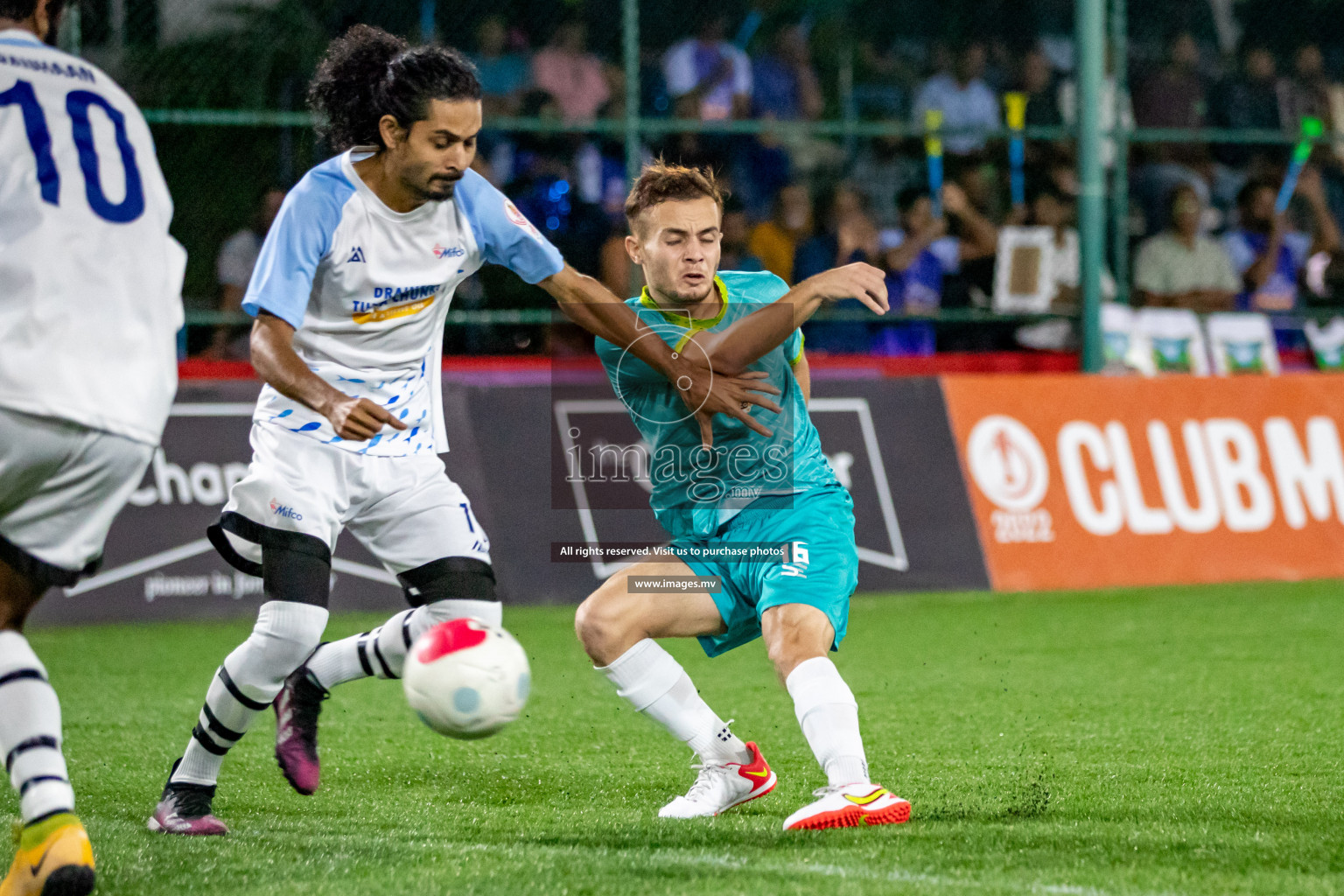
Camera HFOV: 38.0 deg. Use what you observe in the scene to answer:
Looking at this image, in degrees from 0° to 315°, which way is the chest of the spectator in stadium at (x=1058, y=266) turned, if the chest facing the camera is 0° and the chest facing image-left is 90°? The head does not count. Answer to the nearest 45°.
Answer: approximately 45°

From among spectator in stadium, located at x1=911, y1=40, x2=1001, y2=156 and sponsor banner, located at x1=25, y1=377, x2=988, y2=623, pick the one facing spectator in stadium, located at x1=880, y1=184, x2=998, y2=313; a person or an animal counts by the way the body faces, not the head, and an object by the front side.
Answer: spectator in stadium, located at x1=911, y1=40, x2=1001, y2=156

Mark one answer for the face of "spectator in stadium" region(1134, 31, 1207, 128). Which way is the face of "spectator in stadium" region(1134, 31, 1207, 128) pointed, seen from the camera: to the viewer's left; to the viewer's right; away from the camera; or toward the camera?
toward the camera

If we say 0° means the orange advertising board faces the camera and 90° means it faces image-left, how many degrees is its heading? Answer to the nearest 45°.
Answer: approximately 0°

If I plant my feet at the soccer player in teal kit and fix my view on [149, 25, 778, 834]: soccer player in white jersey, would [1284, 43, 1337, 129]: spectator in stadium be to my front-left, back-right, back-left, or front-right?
back-right

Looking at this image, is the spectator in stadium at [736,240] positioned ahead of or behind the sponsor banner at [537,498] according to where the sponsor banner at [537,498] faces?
behind

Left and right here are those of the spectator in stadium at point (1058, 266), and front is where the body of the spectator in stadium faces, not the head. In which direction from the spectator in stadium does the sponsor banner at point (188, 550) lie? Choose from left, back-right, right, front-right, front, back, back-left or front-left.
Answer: front

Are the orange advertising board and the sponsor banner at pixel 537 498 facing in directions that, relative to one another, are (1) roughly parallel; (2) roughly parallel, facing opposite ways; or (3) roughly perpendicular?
roughly parallel

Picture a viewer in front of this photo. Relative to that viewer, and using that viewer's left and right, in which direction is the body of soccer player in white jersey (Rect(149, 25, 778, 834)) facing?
facing the viewer and to the right of the viewer

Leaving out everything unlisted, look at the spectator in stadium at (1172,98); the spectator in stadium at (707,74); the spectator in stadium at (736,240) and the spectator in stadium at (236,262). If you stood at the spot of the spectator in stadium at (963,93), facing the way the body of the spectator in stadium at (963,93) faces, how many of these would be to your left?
1

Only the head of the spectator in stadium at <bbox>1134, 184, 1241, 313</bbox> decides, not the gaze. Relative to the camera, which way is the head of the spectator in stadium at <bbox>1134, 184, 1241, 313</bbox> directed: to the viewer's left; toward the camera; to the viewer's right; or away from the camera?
toward the camera

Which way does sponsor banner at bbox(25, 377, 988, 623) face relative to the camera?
toward the camera

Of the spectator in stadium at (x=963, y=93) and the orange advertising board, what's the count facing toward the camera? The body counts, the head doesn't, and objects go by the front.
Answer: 2

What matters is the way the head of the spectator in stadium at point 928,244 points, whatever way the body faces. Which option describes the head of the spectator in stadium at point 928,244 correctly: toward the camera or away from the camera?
toward the camera

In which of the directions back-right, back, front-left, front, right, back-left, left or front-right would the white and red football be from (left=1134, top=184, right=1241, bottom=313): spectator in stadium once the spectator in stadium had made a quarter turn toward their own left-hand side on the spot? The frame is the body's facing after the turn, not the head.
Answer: right

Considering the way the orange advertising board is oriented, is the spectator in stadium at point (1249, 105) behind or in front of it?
behind

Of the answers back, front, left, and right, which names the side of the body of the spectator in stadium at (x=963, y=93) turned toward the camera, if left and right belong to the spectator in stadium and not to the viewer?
front

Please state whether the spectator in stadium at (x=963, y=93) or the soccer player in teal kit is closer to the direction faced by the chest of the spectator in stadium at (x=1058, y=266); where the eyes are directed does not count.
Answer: the soccer player in teal kit
